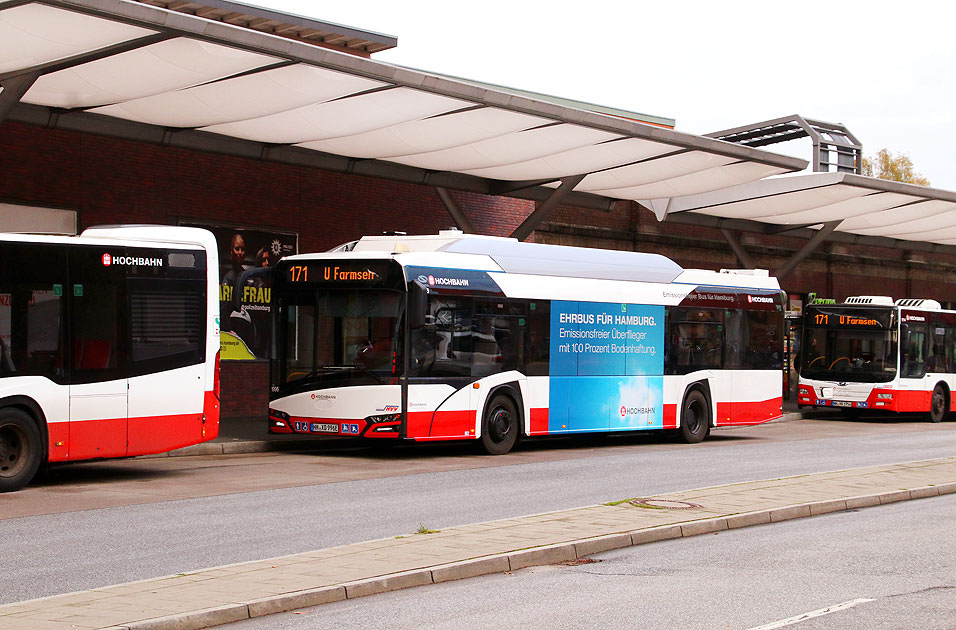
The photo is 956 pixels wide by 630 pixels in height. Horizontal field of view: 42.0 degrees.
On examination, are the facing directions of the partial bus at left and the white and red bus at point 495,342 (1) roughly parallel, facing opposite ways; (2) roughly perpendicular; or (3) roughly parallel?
roughly parallel

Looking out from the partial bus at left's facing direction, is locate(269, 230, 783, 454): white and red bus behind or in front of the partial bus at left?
behind

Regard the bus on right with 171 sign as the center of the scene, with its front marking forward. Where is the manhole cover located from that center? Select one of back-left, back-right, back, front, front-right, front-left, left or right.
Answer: front-left

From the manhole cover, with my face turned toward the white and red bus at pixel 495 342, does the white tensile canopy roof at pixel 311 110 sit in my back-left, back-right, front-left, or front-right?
front-left

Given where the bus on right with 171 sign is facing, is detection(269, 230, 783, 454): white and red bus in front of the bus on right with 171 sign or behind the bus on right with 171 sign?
in front

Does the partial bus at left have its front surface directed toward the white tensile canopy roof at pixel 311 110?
no

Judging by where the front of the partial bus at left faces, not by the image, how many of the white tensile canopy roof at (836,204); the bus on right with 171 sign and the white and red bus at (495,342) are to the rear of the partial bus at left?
3

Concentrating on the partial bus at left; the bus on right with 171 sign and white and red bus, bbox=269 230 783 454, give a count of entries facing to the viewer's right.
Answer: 0

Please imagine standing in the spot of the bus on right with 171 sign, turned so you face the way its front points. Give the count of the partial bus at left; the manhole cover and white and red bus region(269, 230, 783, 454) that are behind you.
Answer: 0

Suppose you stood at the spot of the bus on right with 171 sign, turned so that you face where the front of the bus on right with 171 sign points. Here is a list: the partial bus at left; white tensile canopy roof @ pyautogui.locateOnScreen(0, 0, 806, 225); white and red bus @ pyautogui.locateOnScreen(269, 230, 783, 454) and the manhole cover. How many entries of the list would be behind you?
0

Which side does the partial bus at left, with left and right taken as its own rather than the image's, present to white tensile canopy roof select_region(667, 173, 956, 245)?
back

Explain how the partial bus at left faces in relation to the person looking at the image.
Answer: facing the viewer and to the left of the viewer

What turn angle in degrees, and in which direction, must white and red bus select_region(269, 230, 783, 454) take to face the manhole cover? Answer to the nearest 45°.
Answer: approximately 45° to its left

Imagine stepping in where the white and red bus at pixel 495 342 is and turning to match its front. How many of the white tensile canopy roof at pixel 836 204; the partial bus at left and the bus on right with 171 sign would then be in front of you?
1

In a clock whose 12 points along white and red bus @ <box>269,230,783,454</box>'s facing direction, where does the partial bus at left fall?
The partial bus at left is roughly at 12 o'clock from the white and red bus.

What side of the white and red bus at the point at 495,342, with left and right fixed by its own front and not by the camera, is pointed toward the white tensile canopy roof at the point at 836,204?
back
